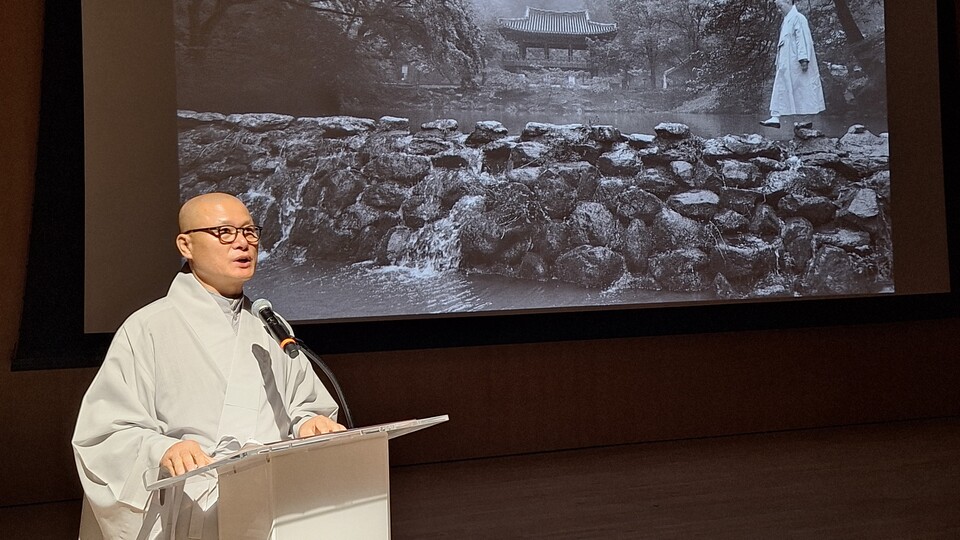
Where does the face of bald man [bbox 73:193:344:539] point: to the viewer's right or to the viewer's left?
to the viewer's right

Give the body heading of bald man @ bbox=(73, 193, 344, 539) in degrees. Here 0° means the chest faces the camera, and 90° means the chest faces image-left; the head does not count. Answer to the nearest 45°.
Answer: approximately 315°
